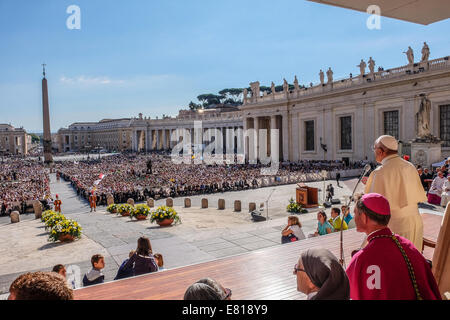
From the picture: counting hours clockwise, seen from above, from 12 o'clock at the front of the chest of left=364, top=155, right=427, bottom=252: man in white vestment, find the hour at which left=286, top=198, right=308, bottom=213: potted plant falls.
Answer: The potted plant is roughly at 1 o'clock from the man in white vestment.

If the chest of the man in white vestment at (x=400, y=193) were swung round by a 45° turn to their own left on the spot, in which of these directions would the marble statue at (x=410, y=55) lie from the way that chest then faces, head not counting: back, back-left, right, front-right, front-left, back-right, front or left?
right

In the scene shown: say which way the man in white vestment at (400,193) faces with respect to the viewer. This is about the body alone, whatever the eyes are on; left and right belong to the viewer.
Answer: facing away from the viewer and to the left of the viewer

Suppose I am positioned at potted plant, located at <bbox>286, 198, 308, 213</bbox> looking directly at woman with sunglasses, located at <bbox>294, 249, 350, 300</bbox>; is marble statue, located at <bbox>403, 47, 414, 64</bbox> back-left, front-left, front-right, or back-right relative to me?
back-left

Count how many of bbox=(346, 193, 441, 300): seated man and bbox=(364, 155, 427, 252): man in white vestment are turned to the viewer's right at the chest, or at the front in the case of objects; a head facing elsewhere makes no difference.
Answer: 0

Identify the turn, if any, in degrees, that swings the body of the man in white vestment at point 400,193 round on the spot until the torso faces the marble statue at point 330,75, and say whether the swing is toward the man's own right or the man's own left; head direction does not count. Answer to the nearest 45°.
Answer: approximately 45° to the man's own right

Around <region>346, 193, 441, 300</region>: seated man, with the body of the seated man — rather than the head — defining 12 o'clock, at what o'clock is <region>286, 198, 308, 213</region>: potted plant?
The potted plant is roughly at 1 o'clock from the seated man.

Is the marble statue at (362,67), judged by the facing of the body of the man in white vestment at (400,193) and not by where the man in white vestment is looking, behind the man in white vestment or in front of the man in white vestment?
in front

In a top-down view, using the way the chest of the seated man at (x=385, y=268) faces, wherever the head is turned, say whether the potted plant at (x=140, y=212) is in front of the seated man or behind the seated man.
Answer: in front

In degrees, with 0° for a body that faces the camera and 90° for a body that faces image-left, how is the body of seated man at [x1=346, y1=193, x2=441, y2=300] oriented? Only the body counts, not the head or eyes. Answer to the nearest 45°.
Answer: approximately 135°

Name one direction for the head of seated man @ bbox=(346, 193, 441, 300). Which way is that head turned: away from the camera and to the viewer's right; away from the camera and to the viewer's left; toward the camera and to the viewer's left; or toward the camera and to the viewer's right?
away from the camera and to the viewer's left

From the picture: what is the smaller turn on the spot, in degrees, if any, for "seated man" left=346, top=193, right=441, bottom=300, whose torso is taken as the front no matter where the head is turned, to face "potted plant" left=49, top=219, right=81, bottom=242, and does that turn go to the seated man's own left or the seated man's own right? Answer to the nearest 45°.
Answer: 0° — they already face it

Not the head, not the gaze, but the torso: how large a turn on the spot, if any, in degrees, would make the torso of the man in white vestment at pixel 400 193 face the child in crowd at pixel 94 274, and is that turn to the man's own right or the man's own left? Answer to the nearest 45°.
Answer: approximately 45° to the man's own left
